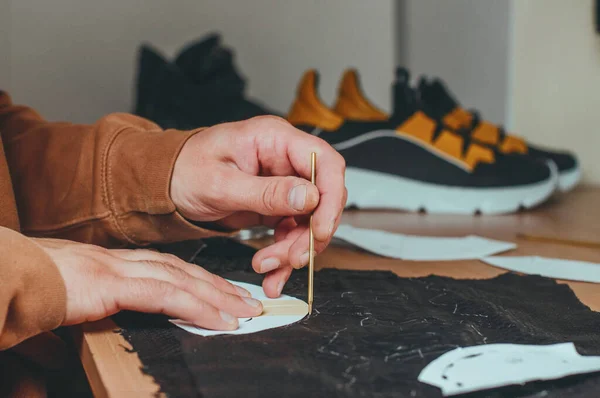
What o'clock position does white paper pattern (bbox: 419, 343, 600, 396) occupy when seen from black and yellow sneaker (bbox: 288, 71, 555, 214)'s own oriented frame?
The white paper pattern is roughly at 3 o'clock from the black and yellow sneaker.

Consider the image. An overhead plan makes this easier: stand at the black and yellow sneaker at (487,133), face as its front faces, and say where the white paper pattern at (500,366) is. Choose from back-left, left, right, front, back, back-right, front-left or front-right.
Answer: right

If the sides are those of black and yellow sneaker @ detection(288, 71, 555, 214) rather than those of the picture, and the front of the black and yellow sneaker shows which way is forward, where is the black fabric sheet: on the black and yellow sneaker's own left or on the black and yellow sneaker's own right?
on the black and yellow sneaker's own right

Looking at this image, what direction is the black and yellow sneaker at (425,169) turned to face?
to the viewer's right

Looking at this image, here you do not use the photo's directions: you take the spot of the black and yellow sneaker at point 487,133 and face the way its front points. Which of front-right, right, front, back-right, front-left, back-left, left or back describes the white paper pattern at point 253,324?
right

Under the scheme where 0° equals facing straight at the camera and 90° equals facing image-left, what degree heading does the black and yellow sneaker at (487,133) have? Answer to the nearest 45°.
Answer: approximately 270°

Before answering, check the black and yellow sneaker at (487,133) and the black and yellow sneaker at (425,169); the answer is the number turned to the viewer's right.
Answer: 2

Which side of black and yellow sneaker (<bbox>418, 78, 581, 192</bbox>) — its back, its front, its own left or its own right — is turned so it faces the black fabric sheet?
right

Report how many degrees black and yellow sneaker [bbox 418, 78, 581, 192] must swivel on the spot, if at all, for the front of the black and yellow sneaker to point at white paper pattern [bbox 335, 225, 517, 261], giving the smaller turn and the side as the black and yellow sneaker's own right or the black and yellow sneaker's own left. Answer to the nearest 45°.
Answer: approximately 90° to the black and yellow sneaker's own right

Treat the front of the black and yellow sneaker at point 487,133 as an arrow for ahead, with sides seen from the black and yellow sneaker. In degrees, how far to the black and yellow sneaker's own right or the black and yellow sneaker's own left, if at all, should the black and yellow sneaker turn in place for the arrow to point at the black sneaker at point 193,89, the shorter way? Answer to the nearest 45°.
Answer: approximately 180°

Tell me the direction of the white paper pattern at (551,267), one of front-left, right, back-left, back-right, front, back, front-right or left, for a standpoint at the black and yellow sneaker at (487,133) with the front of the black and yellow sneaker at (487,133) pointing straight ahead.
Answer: right
